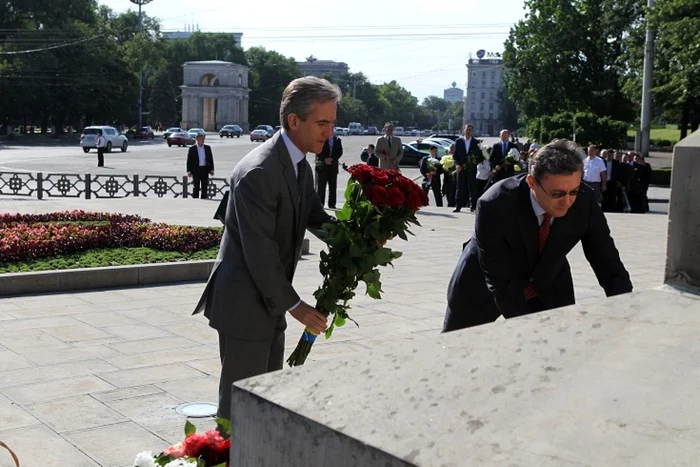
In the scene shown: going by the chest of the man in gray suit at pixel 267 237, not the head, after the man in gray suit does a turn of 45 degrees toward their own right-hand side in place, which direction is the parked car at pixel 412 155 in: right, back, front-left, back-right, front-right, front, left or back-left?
back-left

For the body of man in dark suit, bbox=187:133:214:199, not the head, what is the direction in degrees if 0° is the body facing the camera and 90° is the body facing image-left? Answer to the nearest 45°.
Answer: approximately 0°

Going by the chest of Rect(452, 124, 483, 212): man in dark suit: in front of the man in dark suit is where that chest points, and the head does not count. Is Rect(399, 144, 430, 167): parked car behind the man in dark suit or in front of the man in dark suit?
behind

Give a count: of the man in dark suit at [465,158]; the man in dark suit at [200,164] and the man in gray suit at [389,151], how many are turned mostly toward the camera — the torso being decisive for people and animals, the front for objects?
3

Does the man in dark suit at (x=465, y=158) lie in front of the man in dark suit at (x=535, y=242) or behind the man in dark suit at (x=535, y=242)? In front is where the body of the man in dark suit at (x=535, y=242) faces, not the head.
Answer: behind

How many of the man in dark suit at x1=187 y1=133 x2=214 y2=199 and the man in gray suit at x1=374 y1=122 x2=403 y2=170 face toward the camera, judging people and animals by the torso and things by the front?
2

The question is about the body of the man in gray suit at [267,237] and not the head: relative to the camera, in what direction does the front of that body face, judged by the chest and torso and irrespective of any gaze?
to the viewer's right

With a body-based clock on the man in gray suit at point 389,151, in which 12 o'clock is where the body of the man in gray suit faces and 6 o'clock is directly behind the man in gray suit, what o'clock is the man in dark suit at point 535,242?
The man in dark suit is roughly at 12 o'clock from the man in gray suit.

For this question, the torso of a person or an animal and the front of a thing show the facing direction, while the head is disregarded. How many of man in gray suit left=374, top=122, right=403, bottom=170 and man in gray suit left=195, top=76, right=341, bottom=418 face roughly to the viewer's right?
1

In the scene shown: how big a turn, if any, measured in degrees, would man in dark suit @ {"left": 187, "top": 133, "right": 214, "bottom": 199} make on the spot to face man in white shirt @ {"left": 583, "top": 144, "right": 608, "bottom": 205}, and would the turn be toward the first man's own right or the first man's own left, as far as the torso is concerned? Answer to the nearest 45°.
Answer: approximately 90° to the first man's own left

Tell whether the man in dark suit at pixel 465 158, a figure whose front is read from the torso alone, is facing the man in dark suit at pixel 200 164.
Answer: no

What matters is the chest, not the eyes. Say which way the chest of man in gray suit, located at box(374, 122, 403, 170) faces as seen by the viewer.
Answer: toward the camera

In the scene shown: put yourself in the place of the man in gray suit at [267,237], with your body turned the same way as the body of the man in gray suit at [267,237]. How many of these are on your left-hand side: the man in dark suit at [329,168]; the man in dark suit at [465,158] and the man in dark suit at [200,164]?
3

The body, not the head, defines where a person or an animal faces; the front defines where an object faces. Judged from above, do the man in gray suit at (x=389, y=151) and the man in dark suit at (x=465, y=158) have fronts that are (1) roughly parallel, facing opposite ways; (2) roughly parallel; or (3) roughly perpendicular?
roughly parallel

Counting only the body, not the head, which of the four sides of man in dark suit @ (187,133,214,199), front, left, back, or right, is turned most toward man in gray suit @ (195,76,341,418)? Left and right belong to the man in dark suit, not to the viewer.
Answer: front

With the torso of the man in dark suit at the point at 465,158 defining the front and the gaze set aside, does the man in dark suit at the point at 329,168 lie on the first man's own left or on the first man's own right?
on the first man's own right

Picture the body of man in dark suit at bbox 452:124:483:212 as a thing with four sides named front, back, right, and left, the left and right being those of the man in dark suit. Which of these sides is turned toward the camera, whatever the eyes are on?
front
